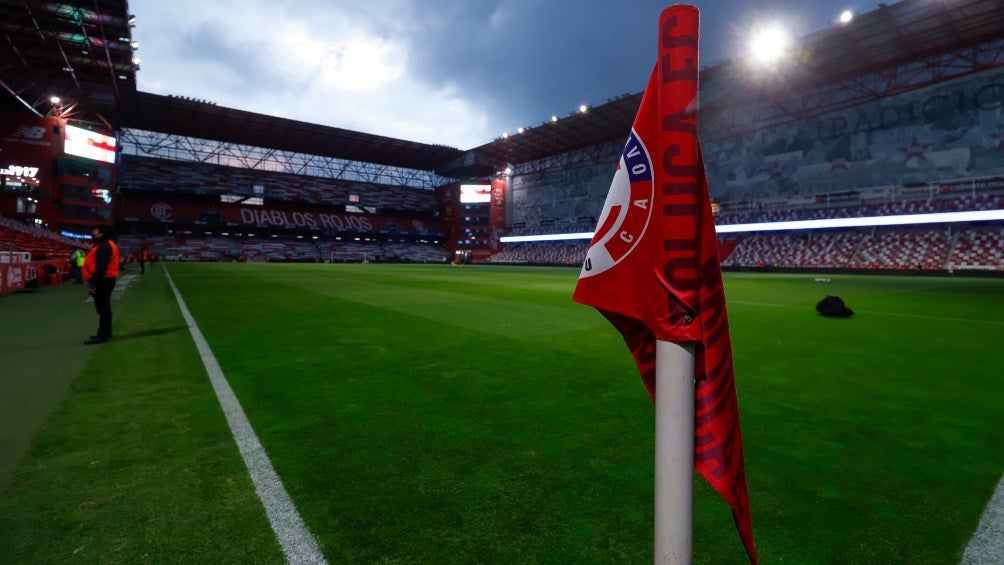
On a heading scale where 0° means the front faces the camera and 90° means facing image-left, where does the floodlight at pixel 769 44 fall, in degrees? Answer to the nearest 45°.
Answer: approximately 0°

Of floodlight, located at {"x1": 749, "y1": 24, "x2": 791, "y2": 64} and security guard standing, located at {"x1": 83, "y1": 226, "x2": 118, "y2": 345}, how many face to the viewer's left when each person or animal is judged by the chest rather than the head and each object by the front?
1

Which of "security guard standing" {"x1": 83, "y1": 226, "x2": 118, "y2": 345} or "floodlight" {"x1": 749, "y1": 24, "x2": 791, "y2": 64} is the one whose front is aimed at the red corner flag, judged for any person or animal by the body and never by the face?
the floodlight

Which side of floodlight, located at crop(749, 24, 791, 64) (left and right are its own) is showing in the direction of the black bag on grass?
front

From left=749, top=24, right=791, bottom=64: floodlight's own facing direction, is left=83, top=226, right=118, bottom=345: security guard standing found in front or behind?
in front

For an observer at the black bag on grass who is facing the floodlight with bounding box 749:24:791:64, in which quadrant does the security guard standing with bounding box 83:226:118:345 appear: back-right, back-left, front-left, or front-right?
back-left

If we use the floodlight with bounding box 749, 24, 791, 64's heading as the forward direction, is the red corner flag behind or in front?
in front

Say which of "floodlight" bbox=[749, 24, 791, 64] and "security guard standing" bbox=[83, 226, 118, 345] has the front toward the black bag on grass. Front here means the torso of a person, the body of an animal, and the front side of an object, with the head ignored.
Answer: the floodlight
